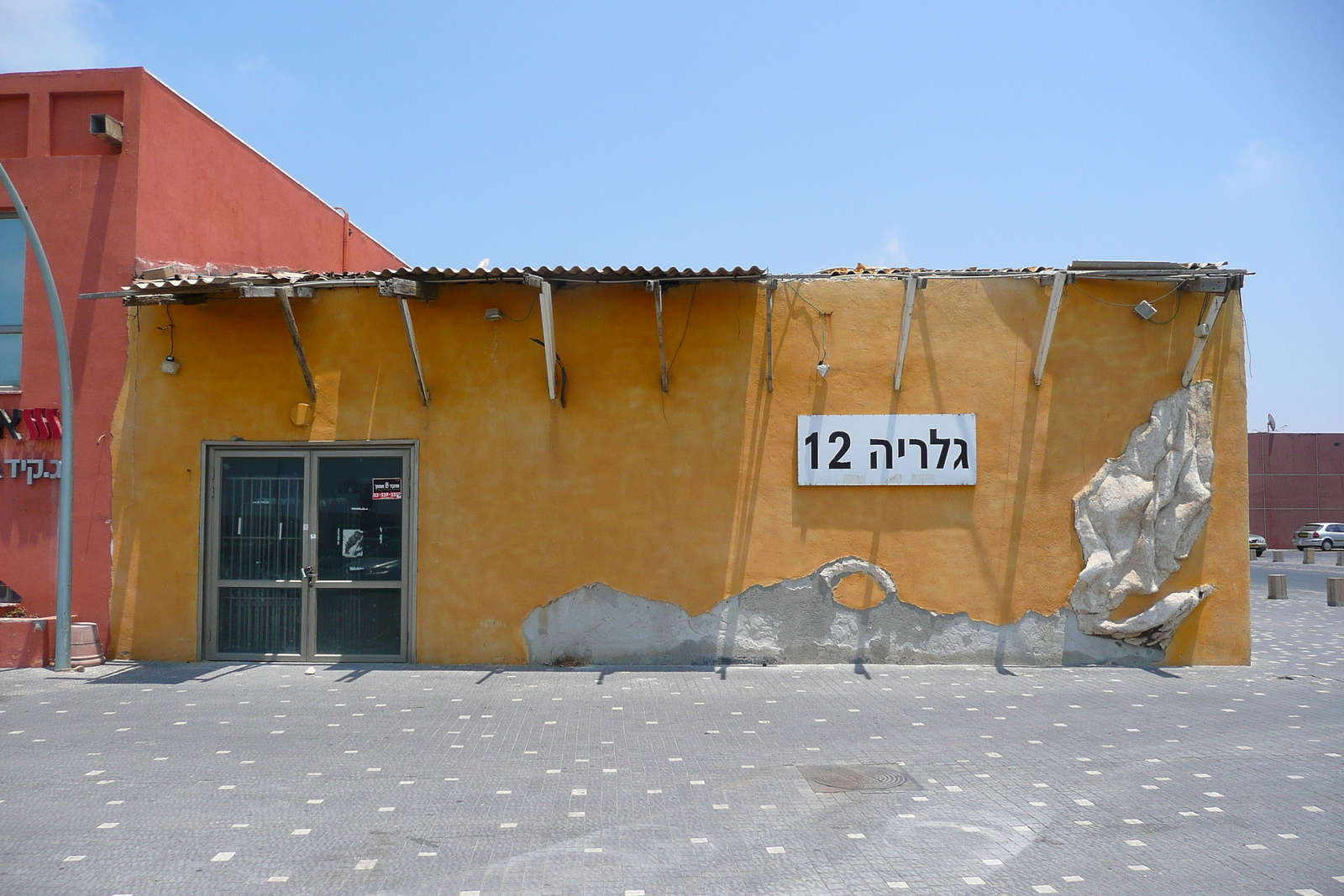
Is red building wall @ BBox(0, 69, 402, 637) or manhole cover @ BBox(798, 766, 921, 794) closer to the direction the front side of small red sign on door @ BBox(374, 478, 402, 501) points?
the manhole cover

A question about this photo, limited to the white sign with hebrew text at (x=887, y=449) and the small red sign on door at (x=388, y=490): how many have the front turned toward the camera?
2

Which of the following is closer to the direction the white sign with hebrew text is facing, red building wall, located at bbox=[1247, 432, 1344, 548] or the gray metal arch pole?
the gray metal arch pole

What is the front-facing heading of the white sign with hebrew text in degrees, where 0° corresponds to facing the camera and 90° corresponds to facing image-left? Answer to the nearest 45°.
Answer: approximately 0°

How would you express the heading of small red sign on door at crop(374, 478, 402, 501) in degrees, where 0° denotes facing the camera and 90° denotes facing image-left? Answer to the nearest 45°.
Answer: approximately 0°

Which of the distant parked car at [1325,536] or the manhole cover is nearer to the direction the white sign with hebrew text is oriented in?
the manhole cover

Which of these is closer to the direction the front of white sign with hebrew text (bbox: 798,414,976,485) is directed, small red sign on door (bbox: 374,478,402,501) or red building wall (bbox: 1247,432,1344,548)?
the small red sign on door

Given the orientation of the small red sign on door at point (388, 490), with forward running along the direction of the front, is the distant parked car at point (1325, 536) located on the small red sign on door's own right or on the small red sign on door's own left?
on the small red sign on door's own left

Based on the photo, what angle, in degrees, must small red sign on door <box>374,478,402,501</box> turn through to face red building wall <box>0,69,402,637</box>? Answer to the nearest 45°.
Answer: approximately 90° to its right
